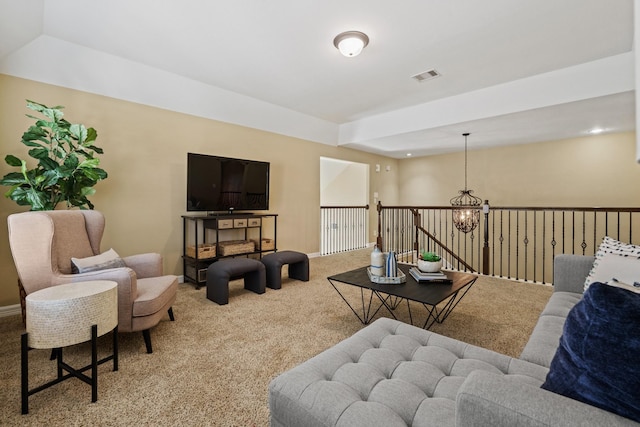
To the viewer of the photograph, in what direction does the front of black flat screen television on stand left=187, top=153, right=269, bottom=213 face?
facing the viewer and to the right of the viewer

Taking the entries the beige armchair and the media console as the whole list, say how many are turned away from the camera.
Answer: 0

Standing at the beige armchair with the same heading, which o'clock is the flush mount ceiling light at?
The flush mount ceiling light is roughly at 11 o'clock from the beige armchair.

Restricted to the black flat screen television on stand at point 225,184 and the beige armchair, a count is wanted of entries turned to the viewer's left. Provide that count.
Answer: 0

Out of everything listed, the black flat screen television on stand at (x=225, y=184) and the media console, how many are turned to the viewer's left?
0

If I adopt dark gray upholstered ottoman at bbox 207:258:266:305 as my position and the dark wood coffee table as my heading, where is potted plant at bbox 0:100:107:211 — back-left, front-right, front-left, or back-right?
back-right

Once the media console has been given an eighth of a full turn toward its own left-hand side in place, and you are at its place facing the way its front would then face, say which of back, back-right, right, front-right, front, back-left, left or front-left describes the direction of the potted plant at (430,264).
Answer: front-right

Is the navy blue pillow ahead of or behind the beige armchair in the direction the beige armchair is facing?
ahead

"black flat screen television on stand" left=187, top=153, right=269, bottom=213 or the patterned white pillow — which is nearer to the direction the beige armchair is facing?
the patterned white pillow

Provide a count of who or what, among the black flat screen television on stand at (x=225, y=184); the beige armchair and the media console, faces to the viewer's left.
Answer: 0

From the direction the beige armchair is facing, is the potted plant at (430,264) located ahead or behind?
ahead
